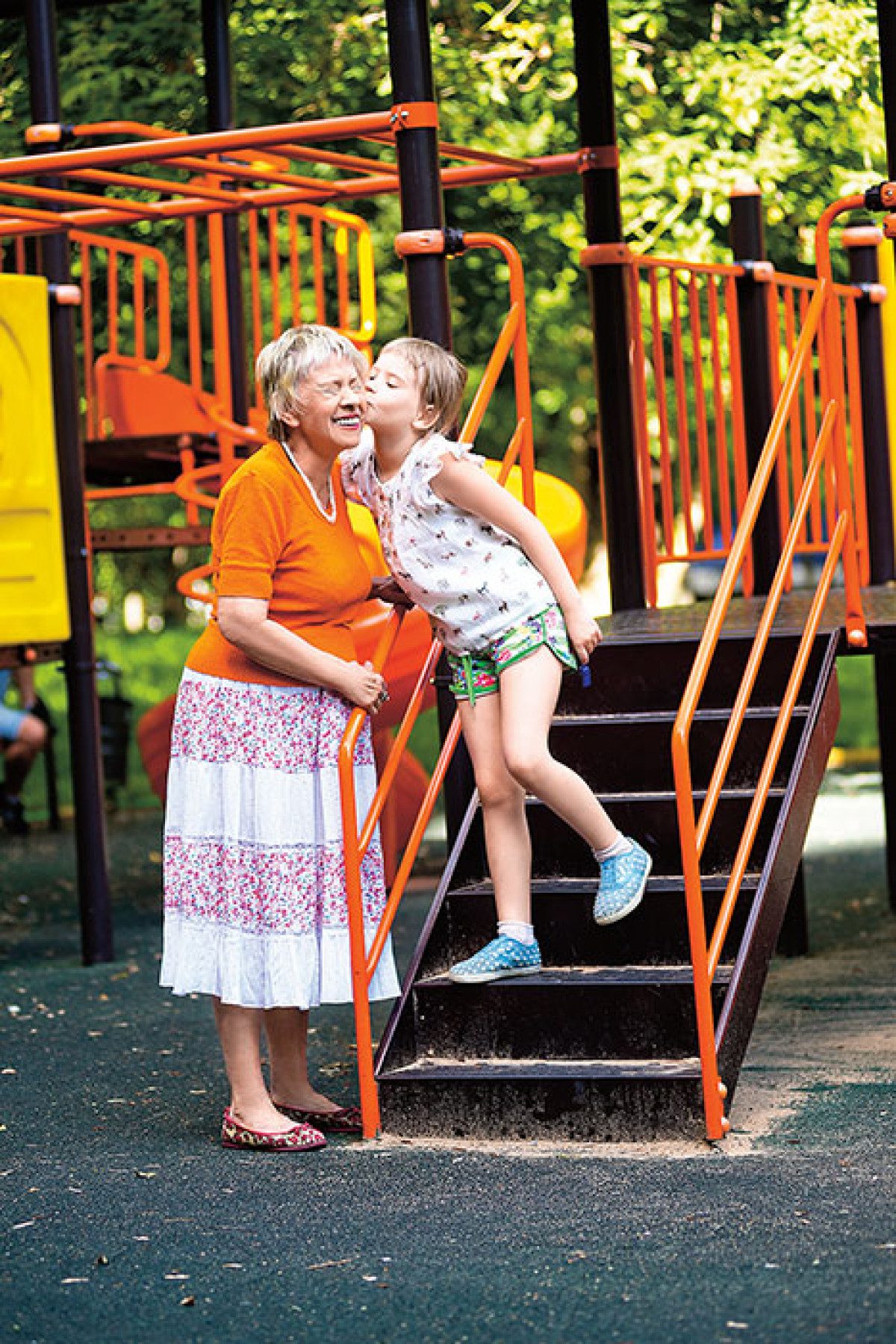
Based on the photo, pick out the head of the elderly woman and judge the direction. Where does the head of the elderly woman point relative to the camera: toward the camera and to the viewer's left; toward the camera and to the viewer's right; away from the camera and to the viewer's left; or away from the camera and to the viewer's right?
toward the camera and to the viewer's right

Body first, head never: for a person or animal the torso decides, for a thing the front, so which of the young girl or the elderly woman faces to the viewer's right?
the elderly woman

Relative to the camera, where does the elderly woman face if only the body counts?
to the viewer's right

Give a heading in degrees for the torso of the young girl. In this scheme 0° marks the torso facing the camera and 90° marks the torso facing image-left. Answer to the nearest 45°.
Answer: approximately 45°
